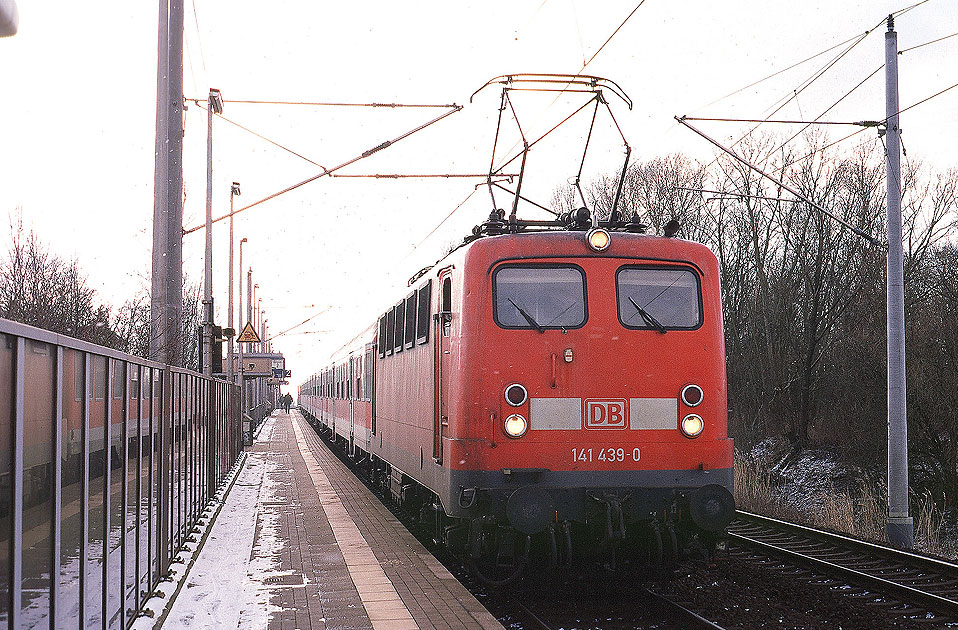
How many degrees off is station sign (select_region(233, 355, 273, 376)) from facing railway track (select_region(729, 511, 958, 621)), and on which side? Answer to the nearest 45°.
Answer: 0° — it already faces it

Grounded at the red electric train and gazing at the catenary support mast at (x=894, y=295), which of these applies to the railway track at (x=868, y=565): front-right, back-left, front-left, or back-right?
front-right

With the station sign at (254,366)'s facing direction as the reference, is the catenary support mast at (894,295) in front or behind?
in front

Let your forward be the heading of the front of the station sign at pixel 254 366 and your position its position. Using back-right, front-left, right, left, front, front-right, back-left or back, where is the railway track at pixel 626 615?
front

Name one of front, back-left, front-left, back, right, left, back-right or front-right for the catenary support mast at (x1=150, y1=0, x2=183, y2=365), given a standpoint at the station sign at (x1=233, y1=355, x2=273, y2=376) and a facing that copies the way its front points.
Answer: front

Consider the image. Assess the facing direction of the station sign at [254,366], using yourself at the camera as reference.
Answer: facing the viewer
